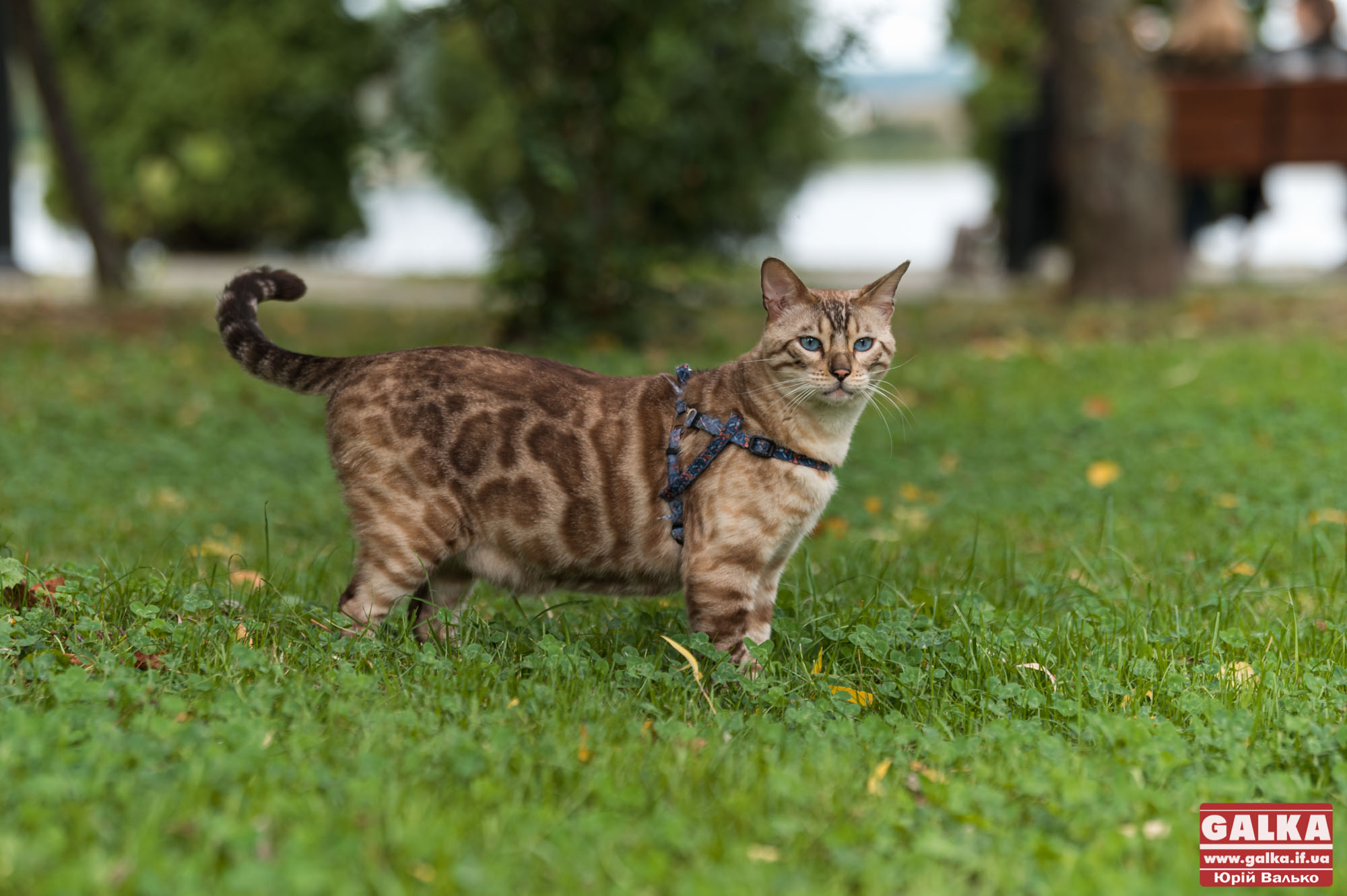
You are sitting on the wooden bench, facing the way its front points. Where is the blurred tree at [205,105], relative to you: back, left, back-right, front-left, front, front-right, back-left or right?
left

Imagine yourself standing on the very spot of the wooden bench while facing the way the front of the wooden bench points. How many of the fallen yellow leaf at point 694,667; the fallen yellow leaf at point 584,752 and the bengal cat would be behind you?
3

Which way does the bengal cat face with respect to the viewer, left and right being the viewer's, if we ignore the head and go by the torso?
facing to the right of the viewer

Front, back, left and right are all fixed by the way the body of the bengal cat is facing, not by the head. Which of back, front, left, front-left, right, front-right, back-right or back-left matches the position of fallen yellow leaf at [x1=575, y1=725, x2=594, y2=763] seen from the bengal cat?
right

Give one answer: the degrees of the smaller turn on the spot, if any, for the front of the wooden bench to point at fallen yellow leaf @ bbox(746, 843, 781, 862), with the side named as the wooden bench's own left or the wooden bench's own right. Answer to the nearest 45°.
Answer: approximately 180°

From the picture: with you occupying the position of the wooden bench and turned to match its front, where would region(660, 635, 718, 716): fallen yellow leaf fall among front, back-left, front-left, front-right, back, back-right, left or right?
back

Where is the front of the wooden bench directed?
away from the camera

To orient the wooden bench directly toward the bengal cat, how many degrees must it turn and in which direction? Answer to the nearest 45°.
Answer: approximately 180°

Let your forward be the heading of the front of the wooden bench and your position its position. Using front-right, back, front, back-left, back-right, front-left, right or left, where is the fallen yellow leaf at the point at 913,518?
back

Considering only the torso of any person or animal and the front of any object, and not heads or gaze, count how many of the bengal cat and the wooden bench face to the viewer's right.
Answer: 1

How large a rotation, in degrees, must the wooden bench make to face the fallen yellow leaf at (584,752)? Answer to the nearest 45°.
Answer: approximately 180°

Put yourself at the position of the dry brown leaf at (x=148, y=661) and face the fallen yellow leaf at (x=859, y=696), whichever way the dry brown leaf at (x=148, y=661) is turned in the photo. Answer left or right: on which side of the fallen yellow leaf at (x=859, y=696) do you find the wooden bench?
left
